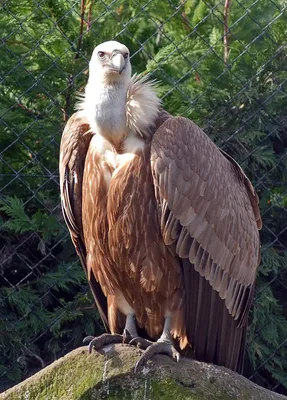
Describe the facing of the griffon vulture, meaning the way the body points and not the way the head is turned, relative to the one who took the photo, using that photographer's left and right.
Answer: facing the viewer and to the left of the viewer
